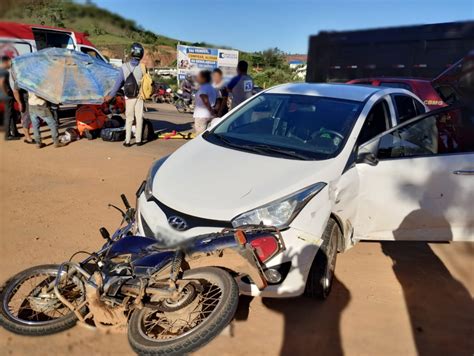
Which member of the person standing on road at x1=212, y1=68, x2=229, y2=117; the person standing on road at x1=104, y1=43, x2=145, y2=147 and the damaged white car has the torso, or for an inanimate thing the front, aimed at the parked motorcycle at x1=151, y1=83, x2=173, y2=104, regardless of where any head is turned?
the person standing on road at x1=104, y1=43, x2=145, y2=147

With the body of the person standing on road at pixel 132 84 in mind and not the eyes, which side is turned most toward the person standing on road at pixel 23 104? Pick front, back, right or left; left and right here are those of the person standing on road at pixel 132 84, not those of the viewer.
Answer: left

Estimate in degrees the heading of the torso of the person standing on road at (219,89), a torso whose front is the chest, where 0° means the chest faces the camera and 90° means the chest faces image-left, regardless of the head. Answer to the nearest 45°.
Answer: approximately 45°

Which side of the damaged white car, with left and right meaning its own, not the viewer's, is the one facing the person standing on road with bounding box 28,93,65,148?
right

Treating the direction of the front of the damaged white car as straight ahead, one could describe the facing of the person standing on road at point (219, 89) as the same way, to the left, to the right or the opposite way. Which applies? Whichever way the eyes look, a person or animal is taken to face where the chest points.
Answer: the same way

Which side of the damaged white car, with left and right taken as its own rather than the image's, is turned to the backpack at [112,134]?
right

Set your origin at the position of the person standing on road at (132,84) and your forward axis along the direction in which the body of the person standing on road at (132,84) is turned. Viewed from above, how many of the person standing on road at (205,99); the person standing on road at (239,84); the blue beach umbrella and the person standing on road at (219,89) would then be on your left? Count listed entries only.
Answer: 1

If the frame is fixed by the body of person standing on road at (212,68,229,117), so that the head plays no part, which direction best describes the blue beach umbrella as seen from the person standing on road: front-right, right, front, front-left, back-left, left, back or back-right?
front-right

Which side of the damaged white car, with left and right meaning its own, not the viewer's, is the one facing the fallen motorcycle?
front

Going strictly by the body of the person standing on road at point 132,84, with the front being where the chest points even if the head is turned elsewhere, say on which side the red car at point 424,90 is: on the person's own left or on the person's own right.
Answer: on the person's own right

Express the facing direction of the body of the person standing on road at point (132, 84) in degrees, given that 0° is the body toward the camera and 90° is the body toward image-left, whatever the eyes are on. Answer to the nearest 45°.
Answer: approximately 180°

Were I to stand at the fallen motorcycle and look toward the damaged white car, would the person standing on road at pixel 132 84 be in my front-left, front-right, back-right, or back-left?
front-left

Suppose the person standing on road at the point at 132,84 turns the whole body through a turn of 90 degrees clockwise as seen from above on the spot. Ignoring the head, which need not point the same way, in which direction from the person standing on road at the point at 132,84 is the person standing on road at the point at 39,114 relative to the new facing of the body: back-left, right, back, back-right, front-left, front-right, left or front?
back

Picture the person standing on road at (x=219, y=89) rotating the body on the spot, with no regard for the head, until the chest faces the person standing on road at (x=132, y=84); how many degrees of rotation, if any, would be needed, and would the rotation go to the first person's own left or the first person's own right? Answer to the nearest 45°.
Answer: approximately 45° to the first person's own right

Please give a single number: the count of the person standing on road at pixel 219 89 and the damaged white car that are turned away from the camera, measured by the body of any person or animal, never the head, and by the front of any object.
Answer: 0

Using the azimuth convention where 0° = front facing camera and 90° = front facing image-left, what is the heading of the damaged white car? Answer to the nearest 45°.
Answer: approximately 45°

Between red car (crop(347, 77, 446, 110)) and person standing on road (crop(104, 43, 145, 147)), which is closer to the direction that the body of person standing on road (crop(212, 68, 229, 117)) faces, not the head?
the person standing on road

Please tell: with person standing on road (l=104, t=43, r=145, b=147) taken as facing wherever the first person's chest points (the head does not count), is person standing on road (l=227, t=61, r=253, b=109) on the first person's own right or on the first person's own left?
on the first person's own right
